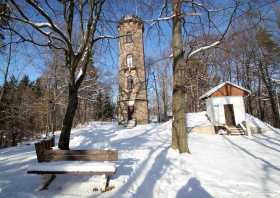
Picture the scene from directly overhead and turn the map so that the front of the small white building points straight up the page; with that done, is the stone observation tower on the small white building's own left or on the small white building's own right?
on the small white building's own right

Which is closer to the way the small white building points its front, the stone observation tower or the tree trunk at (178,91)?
the tree trunk

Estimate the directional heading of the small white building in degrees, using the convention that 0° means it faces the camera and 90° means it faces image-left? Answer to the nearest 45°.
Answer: approximately 0°
